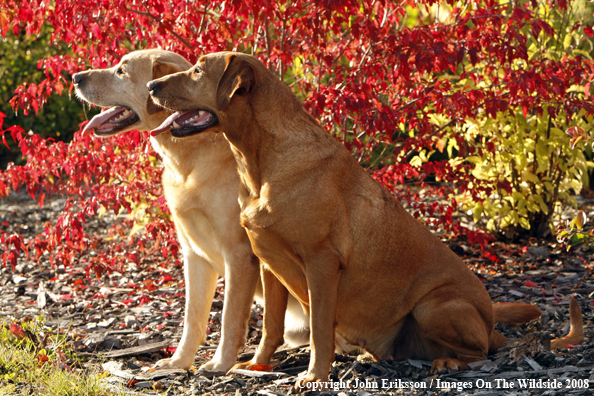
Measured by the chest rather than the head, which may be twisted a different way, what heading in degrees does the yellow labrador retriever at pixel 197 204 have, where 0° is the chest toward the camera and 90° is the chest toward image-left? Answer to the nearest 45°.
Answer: approximately 45°

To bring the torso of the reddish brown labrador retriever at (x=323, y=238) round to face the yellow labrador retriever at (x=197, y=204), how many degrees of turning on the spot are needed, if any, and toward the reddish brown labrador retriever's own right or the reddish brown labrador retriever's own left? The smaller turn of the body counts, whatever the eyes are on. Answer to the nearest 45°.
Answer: approximately 45° to the reddish brown labrador retriever's own right

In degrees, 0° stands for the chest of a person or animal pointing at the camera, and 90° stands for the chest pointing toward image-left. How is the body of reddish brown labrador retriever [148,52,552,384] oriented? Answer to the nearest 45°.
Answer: approximately 90°

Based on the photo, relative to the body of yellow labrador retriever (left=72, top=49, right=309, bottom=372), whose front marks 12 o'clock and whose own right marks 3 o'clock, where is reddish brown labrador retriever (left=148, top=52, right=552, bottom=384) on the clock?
reddish brown labrador retriever (left=148, top=52, right=552, bottom=384) is roughly at 9 o'clock from yellow labrador retriever (left=72, top=49, right=309, bottom=372).
